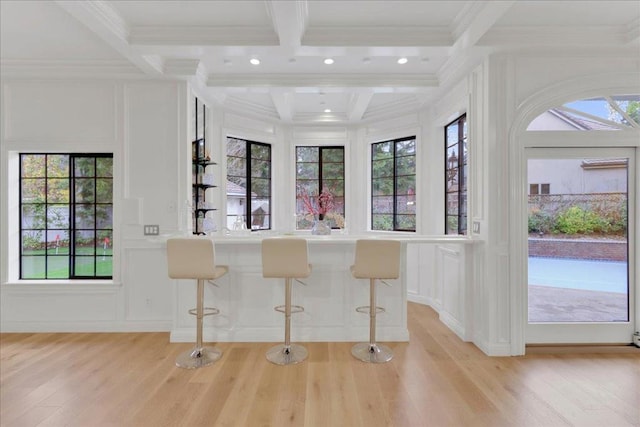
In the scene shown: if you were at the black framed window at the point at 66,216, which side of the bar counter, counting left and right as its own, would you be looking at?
right

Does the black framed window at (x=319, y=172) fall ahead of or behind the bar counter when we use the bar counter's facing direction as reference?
behind

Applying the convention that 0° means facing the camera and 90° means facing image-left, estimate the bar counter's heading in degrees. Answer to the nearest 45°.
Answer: approximately 0°

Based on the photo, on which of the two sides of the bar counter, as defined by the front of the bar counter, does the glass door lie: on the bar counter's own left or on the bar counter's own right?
on the bar counter's own left

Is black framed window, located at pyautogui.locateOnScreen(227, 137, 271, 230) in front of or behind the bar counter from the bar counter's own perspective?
behind

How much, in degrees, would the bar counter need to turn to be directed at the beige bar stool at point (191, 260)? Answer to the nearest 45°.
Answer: approximately 45° to its right

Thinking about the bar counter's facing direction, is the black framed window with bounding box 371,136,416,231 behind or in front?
behind
